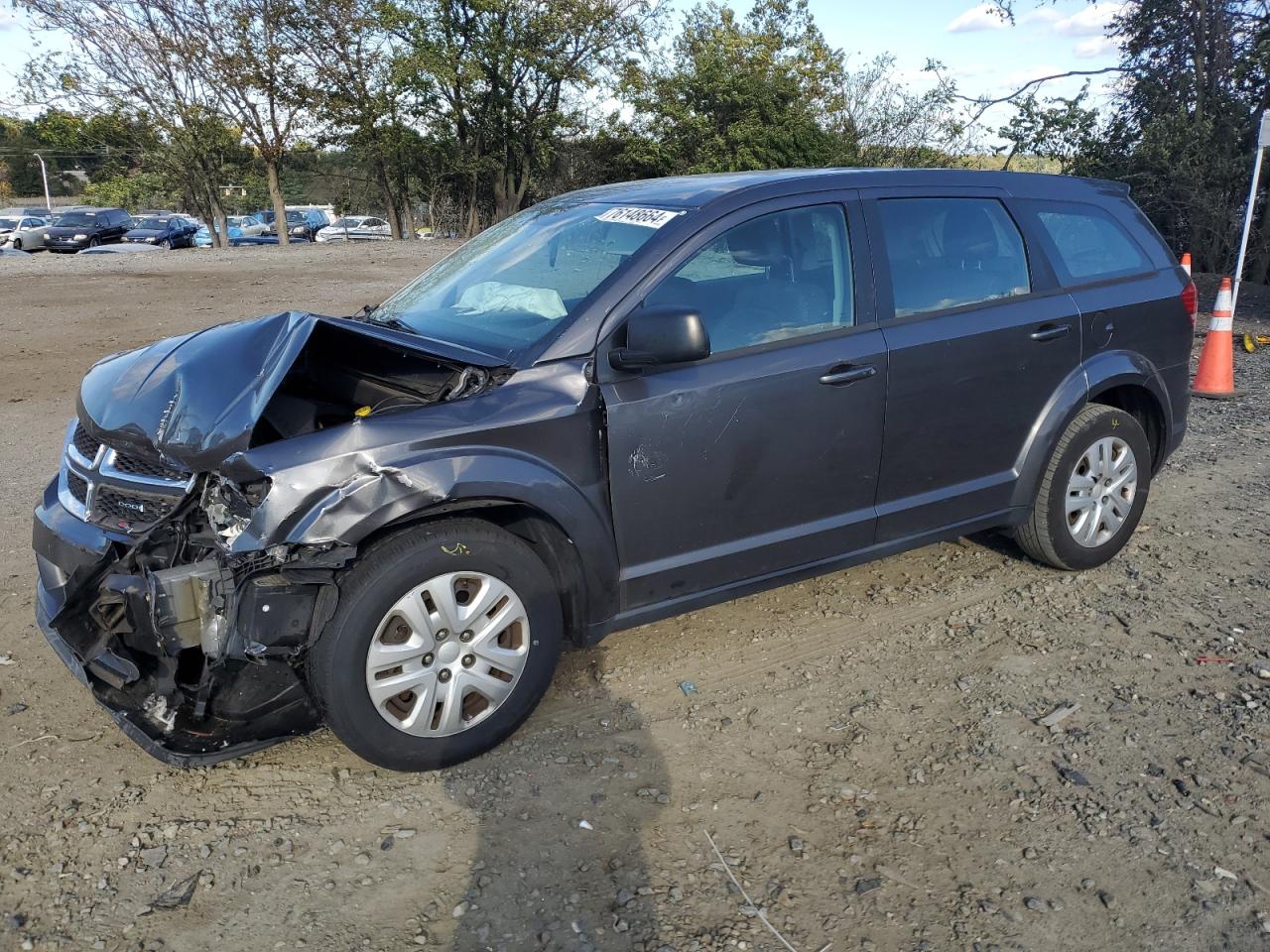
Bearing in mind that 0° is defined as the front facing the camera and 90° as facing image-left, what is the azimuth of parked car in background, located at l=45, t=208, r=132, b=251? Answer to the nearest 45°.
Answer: approximately 45°

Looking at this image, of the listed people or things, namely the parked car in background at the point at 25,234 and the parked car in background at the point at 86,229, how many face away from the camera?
0

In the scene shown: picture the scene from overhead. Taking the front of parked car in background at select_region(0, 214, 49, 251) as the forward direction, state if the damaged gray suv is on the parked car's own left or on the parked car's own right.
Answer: on the parked car's own left

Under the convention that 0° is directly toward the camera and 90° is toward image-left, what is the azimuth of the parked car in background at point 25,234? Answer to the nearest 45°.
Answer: approximately 45°

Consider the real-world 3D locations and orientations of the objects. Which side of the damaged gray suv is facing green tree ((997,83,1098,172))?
back

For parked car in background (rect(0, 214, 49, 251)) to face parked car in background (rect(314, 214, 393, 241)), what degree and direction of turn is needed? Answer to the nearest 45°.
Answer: approximately 135° to its left

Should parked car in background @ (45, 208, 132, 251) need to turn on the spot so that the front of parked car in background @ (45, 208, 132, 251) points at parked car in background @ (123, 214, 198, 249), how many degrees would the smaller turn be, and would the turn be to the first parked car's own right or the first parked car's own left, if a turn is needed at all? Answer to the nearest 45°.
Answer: approximately 135° to the first parked car's own left

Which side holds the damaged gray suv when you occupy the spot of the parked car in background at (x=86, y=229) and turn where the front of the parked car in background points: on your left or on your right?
on your left

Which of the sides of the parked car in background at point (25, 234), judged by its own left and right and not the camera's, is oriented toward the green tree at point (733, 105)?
left
